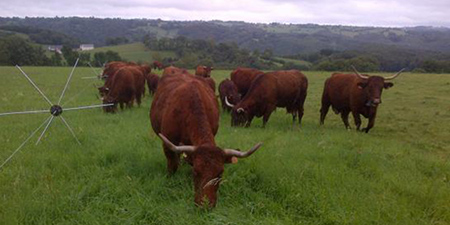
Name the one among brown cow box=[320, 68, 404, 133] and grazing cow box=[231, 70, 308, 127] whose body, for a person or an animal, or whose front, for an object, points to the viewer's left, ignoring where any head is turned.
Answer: the grazing cow

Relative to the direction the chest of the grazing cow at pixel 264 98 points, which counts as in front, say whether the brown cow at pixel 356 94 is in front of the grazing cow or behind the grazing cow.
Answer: behind

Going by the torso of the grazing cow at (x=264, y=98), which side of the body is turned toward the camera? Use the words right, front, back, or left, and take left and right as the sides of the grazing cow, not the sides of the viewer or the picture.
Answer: left

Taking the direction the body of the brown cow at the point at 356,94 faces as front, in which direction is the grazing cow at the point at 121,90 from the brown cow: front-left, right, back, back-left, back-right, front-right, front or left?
back-right

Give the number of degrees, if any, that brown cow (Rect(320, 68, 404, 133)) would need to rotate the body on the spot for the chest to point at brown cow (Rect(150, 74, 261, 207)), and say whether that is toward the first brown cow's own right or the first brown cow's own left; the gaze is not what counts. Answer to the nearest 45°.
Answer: approximately 45° to the first brown cow's own right

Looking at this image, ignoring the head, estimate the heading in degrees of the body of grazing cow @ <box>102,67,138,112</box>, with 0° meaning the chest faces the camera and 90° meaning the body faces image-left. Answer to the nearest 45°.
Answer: approximately 45°

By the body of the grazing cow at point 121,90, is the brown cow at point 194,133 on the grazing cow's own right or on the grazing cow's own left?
on the grazing cow's own left

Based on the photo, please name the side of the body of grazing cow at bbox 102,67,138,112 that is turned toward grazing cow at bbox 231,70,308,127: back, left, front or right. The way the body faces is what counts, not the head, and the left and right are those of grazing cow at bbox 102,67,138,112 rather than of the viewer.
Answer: left

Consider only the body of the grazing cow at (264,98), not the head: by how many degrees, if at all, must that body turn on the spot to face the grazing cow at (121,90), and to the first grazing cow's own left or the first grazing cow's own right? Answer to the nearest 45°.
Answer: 0° — it already faces it

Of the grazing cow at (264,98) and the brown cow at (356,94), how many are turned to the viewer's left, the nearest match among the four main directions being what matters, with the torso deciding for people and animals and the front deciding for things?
1

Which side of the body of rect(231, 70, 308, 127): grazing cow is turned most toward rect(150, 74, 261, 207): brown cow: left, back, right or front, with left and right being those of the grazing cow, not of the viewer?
left
